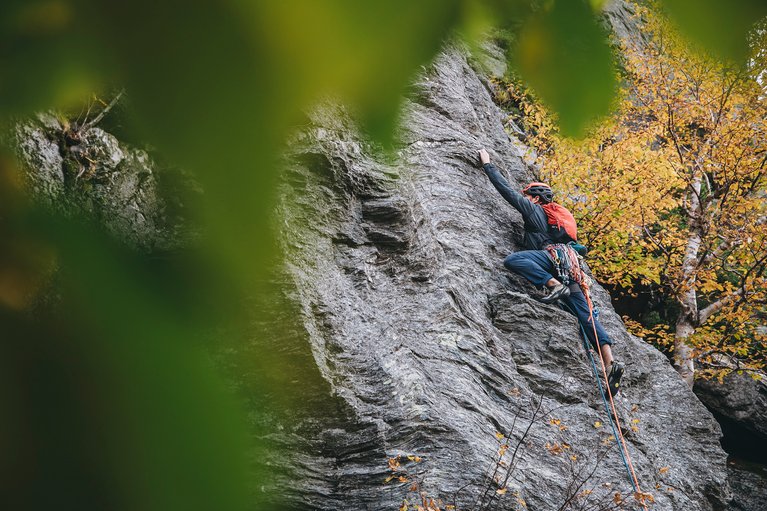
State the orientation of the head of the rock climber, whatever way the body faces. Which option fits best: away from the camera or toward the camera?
away from the camera

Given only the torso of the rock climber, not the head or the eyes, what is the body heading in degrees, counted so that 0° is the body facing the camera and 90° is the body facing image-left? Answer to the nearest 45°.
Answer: approximately 90°
